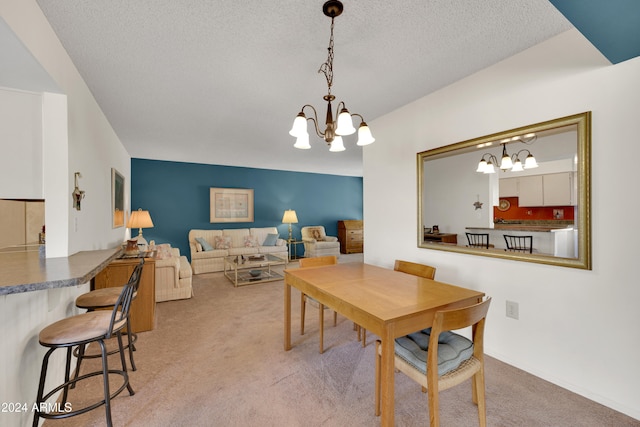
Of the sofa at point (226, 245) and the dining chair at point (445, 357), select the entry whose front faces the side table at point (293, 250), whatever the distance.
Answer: the dining chair

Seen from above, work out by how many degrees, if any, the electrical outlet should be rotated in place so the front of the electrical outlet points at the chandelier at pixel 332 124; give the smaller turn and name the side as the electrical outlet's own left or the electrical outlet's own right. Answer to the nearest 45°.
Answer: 0° — it already faces it

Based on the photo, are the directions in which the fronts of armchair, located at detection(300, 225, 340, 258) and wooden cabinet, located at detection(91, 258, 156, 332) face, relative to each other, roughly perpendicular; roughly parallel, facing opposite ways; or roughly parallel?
roughly perpendicular

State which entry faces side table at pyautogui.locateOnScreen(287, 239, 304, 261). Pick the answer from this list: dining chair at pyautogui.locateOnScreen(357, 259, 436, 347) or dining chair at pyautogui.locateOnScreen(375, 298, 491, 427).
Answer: dining chair at pyautogui.locateOnScreen(375, 298, 491, 427)

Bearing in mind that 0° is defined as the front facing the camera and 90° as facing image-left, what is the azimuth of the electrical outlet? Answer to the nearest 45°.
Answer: approximately 45°

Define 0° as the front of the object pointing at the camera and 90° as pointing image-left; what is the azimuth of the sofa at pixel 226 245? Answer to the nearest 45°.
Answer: approximately 0°

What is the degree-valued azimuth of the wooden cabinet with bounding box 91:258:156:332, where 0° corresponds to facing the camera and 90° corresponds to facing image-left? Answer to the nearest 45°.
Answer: approximately 270°

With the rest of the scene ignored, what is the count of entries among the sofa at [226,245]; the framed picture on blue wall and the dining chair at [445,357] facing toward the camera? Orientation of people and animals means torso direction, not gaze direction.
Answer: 2

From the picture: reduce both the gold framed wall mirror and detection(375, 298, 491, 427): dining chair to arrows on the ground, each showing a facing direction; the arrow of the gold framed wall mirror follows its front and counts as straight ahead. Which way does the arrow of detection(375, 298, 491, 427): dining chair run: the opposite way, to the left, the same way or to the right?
to the right

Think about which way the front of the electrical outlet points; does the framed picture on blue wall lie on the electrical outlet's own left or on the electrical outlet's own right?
on the electrical outlet's own right

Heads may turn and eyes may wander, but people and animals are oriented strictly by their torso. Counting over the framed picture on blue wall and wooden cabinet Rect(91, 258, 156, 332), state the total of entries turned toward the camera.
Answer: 1

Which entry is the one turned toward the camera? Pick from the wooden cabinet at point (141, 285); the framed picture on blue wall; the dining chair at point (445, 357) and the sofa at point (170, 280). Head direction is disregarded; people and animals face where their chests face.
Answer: the framed picture on blue wall

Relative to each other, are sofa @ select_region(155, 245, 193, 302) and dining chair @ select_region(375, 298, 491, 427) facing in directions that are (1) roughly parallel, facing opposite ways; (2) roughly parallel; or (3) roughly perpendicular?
roughly perpendicular

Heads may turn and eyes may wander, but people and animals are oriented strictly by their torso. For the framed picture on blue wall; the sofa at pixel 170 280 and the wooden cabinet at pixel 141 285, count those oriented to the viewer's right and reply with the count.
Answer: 2
